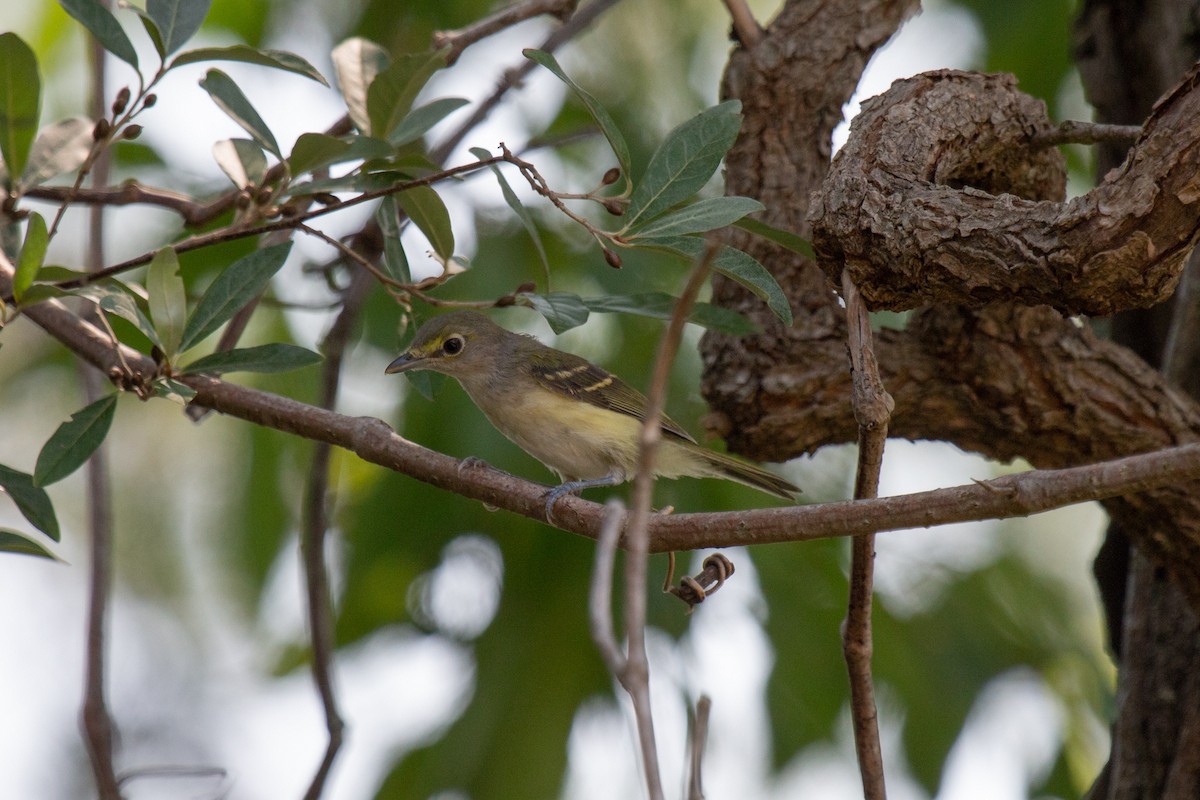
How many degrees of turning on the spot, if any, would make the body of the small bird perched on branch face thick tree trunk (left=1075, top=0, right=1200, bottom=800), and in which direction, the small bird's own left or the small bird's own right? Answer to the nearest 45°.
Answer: approximately 180°

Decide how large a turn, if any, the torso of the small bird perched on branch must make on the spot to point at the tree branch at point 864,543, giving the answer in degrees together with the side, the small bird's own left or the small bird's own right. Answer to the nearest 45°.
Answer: approximately 135° to the small bird's own left

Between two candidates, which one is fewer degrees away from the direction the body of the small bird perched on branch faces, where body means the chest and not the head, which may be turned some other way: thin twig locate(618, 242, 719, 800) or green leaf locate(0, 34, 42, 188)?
the green leaf

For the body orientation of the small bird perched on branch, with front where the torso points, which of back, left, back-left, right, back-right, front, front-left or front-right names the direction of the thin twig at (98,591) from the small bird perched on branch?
front

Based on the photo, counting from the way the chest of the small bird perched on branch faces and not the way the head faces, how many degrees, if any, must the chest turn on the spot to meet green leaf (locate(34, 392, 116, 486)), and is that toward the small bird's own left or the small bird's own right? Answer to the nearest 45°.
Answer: approximately 45° to the small bird's own left

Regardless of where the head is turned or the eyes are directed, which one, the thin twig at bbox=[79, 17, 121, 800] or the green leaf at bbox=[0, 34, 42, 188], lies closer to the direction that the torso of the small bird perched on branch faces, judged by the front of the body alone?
the thin twig

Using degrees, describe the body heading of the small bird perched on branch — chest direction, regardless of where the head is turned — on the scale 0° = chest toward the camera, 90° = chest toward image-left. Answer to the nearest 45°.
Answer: approximately 90°

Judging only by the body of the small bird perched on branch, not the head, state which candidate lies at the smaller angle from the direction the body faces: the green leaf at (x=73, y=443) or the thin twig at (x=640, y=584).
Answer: the green leaf

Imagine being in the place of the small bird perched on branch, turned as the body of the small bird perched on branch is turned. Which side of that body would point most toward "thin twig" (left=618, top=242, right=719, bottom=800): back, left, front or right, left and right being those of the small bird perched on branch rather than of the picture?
left

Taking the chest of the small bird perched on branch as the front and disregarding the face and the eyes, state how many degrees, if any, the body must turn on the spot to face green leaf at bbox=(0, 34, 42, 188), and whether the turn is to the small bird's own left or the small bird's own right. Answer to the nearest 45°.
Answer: approximately 45° to the small bird's own left
